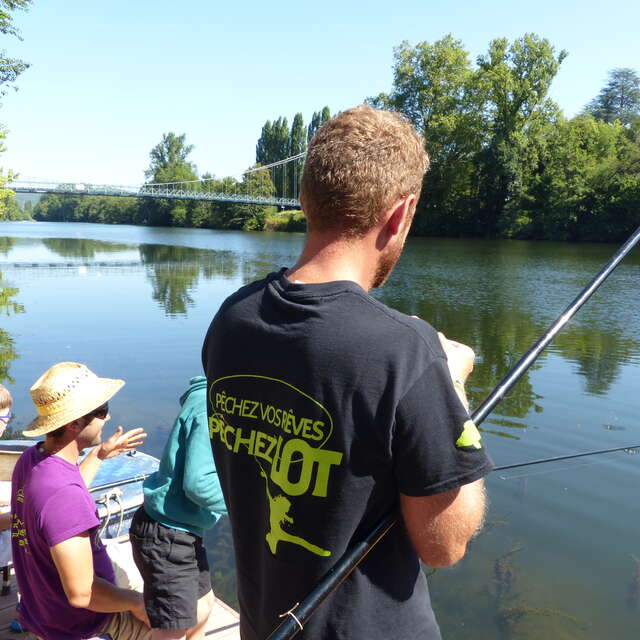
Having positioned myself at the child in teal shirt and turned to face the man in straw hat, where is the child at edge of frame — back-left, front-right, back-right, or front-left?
front-right

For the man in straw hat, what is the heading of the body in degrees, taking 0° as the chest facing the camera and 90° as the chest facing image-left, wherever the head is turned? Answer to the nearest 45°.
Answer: approximately 270°

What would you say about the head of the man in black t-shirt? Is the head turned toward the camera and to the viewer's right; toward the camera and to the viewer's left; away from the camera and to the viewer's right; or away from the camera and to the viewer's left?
away from the camera and to the viewer's right

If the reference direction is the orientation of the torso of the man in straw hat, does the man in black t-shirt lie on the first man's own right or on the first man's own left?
on the first man's own right

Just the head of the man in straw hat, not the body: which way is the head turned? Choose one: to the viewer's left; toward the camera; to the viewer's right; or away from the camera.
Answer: to the viewer's right

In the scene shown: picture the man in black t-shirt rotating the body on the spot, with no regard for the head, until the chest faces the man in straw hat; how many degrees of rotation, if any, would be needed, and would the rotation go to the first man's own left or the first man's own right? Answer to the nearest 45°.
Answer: approximately 90° to the first man's own left

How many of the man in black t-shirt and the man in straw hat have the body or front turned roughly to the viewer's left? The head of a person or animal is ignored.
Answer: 0

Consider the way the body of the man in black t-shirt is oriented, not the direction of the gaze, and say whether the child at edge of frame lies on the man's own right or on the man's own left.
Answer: on the man's own left

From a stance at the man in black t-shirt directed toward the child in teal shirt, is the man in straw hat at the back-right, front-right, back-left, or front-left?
front-left

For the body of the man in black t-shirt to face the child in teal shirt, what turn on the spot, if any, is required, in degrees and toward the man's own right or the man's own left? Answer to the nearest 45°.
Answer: approximately 90° to the man's own left

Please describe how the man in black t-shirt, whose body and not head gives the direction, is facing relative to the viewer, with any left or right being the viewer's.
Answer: facing away from the viewer and to the right of the viewer

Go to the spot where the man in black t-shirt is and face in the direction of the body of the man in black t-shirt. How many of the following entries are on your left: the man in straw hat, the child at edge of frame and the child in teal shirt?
3
